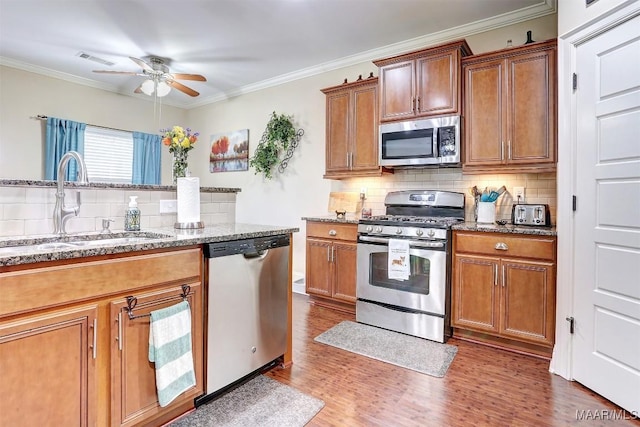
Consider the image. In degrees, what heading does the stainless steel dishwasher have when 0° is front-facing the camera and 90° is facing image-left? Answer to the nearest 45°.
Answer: approximately 315°

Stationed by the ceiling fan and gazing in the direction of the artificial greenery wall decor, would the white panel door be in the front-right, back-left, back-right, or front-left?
front-right

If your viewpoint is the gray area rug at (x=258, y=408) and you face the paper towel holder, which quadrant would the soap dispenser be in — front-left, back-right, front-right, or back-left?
front-left

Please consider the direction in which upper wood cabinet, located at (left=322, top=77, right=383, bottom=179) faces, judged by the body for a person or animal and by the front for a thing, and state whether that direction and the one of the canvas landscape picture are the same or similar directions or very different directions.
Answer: same or similar directions

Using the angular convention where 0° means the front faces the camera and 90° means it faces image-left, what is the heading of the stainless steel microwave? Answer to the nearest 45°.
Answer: approximately 45°

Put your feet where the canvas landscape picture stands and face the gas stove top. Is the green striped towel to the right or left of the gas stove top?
right

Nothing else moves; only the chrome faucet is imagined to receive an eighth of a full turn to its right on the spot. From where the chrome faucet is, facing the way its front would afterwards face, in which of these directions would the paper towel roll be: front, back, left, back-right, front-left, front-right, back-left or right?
left

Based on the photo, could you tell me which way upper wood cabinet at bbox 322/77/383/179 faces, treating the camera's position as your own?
facing the viewer and to the left of the viewer

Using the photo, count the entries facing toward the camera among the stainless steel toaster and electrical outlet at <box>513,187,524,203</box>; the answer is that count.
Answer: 2

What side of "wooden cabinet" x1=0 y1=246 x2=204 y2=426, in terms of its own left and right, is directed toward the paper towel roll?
left

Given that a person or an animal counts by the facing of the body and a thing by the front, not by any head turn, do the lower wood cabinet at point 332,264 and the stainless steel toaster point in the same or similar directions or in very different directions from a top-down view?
same or similar directions

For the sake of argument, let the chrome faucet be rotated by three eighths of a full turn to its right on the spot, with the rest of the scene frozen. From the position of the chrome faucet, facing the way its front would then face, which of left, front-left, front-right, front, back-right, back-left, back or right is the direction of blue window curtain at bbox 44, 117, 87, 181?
right

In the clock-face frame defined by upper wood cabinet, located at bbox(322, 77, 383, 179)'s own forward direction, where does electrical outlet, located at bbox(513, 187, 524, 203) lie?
The electrical outlet is roughly at 8 o'clock from the upper wood cabinet.

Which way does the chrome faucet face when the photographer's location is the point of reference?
facing the viewer and to the right of the viewer
